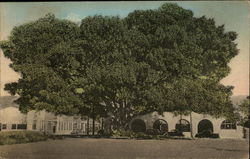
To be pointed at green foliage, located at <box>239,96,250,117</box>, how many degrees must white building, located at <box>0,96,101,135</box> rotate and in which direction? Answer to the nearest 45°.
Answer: approximately 45° to its left

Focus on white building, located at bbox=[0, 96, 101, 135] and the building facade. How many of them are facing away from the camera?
0

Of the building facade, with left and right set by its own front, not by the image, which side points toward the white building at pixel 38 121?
right

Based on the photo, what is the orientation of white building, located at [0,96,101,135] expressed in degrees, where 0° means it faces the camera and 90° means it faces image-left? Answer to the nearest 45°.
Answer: approximately 315°

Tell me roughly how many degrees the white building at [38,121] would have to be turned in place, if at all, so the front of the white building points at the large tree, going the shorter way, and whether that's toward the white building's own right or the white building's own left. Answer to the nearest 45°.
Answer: approximately 45° to the white building's own left

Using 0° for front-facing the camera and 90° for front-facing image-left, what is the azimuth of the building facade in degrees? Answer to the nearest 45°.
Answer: approximately 0°

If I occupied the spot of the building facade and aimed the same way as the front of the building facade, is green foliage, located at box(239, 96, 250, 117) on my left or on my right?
on my left
